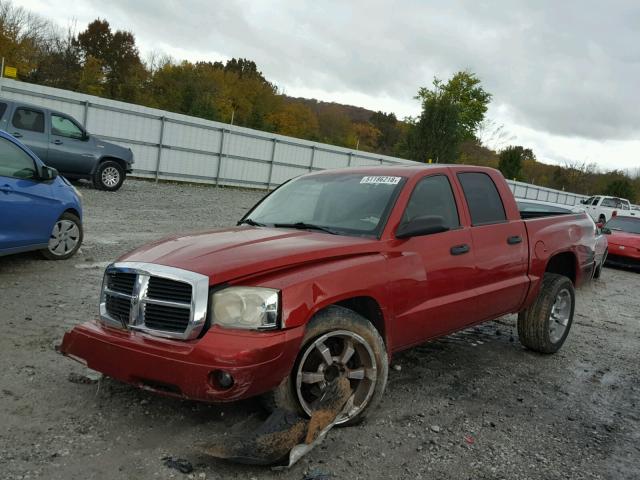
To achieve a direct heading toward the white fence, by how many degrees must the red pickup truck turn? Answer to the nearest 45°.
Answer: approximately 135° to its right

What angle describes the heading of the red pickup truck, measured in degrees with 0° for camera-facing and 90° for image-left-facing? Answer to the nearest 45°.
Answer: approximately 45°

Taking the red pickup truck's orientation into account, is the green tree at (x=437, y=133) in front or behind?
behind

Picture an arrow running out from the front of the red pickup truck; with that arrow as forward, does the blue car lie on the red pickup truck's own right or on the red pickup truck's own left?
on the red pickup truck's own right

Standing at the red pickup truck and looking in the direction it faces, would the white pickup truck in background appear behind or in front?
behind
